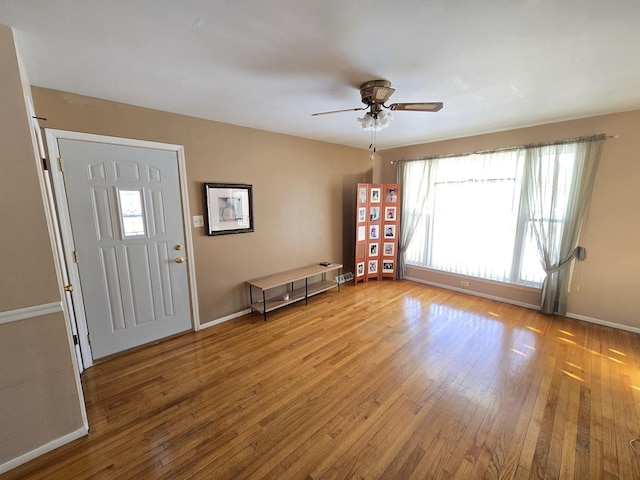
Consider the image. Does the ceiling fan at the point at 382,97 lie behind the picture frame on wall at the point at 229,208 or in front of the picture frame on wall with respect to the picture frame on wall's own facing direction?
in front

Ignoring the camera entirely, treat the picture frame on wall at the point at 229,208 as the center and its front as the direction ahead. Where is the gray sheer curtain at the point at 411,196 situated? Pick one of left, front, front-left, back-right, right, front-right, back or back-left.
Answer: front-left

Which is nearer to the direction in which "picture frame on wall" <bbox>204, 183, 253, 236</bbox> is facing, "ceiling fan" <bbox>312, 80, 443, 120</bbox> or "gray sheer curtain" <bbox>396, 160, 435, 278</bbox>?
the ceiling fan

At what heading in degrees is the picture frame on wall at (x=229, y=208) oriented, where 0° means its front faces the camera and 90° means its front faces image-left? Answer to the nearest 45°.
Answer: approximately 315°

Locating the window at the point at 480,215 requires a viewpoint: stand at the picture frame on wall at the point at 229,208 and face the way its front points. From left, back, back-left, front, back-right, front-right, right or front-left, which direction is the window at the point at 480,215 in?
front-left

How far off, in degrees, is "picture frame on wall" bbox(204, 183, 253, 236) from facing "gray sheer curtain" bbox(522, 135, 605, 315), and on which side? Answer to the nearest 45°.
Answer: approximately 45° to its left

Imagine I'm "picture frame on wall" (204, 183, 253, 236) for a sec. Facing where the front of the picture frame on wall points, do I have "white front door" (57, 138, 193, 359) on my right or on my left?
on my right

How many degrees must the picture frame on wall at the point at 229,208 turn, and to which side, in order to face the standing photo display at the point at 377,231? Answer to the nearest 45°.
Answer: approximately 45° to its left
